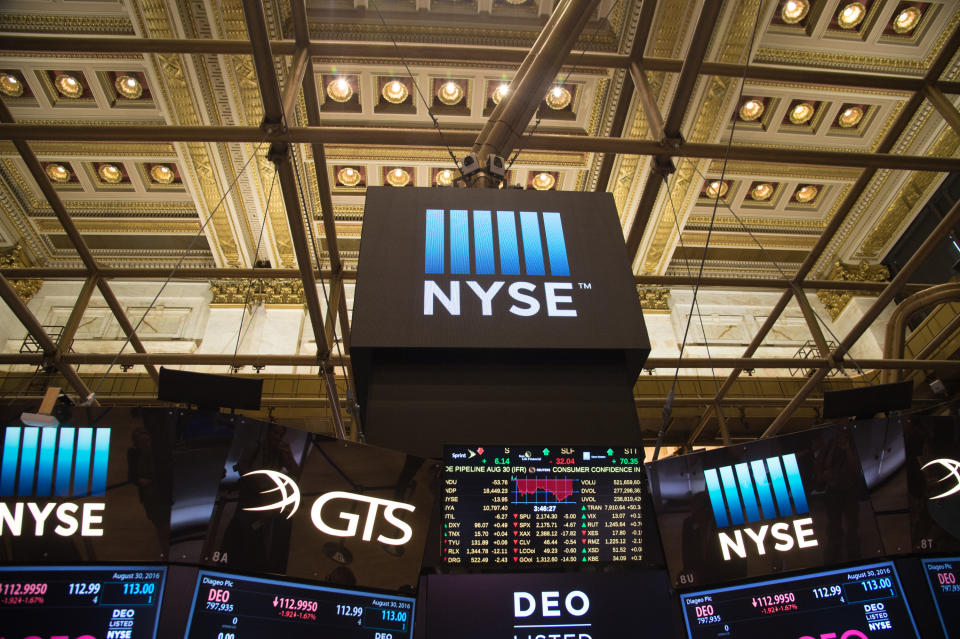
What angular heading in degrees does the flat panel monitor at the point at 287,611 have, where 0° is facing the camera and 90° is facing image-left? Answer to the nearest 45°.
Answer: approximately 315°

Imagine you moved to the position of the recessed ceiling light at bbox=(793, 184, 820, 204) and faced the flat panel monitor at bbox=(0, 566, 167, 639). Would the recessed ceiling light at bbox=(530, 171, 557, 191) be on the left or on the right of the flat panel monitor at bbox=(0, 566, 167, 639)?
right

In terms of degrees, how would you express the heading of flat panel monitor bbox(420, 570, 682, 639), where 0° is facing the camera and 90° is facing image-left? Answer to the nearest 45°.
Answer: approximately 0°

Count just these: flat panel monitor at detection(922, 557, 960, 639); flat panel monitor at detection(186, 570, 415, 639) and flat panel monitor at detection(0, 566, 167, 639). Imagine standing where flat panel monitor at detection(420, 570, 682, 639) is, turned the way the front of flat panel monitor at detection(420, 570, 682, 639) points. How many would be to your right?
2

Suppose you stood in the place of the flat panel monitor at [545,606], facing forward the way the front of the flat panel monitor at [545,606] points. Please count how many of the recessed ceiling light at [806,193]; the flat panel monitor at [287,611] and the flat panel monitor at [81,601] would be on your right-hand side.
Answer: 2

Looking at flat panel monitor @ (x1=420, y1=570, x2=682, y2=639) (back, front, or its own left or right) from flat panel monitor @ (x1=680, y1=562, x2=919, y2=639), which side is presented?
left

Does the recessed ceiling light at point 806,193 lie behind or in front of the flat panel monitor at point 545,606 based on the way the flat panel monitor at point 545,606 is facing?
behind
